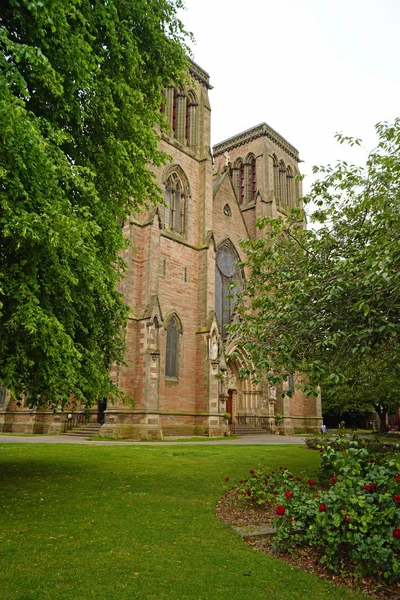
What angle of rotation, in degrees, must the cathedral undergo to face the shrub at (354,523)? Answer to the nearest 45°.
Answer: approximately 45° to its right

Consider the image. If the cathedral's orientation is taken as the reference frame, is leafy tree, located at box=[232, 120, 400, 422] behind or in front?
in front

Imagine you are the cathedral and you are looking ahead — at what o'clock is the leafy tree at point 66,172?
The leafy tree is roughly at 2 o'clock from the cathedral.

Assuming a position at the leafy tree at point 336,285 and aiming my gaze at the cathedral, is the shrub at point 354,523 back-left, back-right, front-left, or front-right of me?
back-left

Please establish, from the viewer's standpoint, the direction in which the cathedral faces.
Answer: facing the viewer and to the right of the viewer
